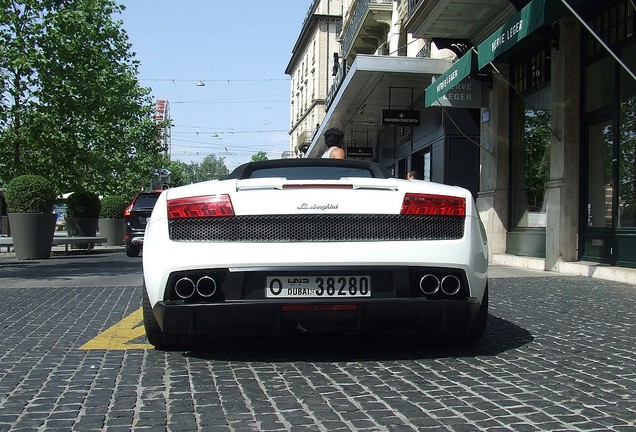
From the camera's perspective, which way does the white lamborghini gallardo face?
away from the camera

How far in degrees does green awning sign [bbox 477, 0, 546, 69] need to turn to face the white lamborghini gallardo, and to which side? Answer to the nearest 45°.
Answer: approximately 45° to its left

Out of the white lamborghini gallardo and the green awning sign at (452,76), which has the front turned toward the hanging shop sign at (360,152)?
the white lamborghini gallardo

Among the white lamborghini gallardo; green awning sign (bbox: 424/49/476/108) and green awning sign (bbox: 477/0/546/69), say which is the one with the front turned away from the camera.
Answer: the white lamborghini gallardo

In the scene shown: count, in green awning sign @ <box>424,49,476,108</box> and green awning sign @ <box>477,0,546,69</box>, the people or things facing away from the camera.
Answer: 0

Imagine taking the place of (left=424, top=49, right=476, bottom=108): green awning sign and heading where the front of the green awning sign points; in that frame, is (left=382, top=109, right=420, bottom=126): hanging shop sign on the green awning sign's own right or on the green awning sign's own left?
on the green awning sign's own right

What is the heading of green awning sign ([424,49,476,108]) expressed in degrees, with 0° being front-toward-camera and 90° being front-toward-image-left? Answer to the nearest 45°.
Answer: approximately 45°

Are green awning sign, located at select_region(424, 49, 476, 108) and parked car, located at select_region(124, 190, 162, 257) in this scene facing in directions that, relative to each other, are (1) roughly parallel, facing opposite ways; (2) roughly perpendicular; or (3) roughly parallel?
roughly perpendicular

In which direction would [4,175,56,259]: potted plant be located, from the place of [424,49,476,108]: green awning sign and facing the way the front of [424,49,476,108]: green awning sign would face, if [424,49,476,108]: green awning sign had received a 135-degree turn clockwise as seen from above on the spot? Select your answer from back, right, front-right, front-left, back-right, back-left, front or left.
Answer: left

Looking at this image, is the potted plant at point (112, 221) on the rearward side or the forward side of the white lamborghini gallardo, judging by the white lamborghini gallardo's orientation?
on the forward side

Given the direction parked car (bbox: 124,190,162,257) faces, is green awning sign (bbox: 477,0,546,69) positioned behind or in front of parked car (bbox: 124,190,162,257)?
behind

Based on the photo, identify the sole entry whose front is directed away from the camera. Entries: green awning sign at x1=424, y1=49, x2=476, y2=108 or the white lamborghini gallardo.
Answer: the white lamborghini gallardo

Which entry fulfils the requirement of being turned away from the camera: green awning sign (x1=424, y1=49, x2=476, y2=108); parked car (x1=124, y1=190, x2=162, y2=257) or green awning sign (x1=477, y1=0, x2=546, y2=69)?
the parked car

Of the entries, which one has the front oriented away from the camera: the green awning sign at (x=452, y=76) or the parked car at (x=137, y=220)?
the parked car

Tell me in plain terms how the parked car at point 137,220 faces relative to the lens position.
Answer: facing away from the viewer
